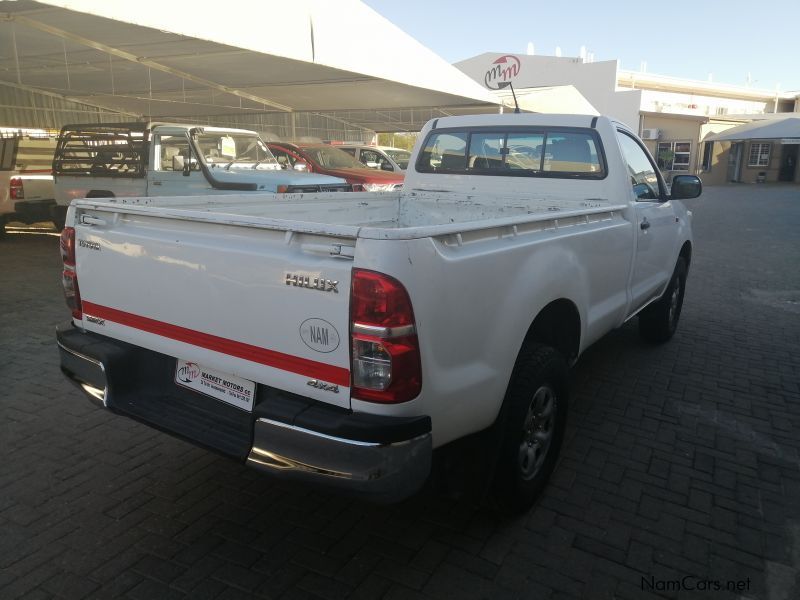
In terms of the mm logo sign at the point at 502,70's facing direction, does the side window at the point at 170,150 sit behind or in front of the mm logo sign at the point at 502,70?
in front

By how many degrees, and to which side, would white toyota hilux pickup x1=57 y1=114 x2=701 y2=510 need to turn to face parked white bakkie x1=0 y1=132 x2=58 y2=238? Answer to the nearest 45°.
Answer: approximately 90° to its left

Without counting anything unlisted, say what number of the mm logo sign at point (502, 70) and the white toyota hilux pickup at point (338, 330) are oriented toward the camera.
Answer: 1

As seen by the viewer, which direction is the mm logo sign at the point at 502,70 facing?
toward the camera

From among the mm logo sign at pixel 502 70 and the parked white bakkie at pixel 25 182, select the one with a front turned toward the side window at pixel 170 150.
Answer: the mm logo sign

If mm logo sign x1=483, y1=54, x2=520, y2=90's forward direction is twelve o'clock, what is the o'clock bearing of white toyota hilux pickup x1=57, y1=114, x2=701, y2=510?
The white toyota hilux pickup is roughly at 12 o'clock from the mm logo sign.

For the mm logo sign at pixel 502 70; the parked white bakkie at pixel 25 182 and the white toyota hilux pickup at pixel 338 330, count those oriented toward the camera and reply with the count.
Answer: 1

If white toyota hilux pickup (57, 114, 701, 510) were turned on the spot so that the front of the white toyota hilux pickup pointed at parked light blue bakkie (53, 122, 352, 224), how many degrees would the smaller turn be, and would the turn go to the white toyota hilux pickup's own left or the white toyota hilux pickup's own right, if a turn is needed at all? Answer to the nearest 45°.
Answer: approximately 90° to the white toyota hilux pickup's own left

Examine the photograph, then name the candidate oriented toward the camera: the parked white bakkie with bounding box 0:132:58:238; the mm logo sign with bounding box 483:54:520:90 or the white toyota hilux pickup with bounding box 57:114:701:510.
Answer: the mm logo sign

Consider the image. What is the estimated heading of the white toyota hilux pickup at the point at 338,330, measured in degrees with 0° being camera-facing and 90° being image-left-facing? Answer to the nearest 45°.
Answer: approximately 225°

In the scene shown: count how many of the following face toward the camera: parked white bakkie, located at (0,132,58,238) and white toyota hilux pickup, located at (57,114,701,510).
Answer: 0

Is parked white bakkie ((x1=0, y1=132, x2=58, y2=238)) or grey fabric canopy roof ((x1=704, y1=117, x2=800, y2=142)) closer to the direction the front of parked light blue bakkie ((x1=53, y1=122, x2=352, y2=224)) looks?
the grey fabric canopy roof

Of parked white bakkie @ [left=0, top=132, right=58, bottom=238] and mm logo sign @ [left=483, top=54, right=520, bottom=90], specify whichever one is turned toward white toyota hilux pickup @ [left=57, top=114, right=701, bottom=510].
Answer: the mm logo sign

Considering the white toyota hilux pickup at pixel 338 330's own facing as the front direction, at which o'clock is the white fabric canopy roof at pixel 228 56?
The white fabric canopy roof is roughly at 10 o'clock from the white toyota hilux pickup.
